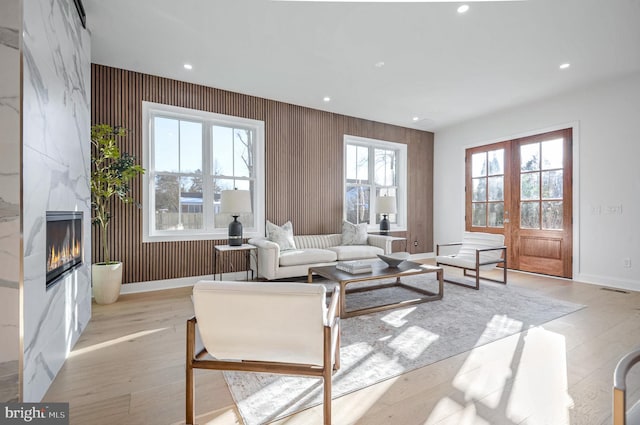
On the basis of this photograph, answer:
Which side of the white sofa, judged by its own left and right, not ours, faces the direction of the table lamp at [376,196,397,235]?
left

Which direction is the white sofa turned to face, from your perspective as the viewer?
facing the viewer and to the right of the viewer

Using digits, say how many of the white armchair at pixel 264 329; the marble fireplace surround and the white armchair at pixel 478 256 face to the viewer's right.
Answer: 1

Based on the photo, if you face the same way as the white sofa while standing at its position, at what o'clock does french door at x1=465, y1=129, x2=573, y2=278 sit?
The french door is roughly at 10 o'clock from the white sofa.

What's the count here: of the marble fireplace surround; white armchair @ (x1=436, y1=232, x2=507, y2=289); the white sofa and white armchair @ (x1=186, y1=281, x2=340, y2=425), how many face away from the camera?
1

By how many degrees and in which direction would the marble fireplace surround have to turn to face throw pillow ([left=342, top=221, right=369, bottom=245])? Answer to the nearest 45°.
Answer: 0° — it already faces it

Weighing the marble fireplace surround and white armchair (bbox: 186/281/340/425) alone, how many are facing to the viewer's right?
1

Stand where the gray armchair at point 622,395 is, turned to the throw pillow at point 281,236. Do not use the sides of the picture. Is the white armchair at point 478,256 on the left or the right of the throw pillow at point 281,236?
right

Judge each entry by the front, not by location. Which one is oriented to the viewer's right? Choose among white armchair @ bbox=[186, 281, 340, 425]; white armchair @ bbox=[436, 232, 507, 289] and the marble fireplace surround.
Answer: the marble fireplace surround

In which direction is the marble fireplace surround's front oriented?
to the viewer's right

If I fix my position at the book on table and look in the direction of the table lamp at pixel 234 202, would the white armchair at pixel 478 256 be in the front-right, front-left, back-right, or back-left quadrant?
back-right

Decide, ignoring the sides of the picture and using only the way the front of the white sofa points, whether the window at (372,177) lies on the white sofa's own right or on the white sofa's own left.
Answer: on the white sofa's own left

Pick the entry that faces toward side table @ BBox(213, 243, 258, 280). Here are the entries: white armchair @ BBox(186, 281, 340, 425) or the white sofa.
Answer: the white armchair

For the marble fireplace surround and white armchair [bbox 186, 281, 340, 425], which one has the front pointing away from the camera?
the white armchair

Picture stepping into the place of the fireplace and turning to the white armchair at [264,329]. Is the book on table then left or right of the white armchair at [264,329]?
left

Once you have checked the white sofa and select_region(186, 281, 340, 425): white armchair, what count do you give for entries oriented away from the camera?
1

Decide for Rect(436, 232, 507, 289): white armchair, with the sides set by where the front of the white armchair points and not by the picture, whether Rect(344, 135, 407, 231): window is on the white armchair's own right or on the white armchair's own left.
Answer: on the white armchair's own right

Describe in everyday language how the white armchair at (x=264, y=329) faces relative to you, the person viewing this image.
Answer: facing away from the viewer

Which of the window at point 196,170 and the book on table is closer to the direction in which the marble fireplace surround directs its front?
the book on table

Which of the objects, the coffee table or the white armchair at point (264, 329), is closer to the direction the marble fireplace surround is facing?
the coffee table

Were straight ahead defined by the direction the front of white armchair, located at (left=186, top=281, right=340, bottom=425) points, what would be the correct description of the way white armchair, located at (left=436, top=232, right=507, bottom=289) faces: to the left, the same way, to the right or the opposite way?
to the left
